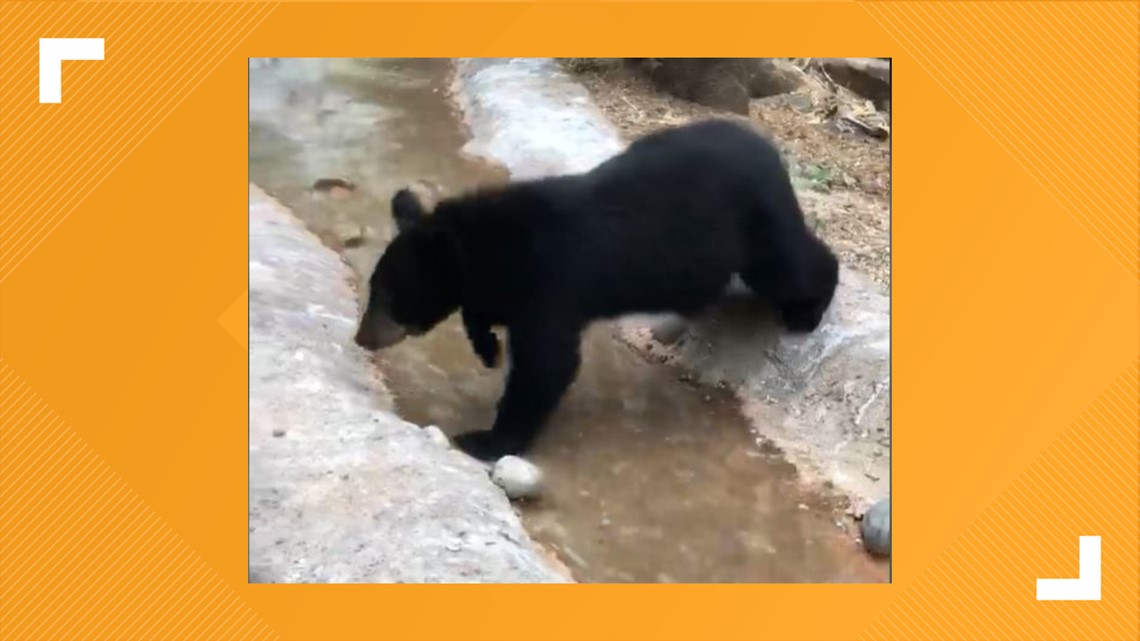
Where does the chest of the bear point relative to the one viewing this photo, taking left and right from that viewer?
facing to the left of the viewer

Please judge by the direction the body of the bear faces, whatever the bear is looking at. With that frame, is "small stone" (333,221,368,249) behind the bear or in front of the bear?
in front

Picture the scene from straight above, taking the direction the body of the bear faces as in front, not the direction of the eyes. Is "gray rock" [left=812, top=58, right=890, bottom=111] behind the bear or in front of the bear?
behind

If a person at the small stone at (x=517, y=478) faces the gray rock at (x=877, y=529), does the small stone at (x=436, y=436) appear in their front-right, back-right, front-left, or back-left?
back-left

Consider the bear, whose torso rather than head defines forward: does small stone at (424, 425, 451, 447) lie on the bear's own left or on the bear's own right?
on the bear's own left

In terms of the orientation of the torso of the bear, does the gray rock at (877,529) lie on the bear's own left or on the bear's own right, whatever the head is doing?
on the bear's own left

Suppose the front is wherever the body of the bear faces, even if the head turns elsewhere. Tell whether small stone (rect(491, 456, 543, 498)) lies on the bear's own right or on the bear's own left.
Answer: on the bear's own left
